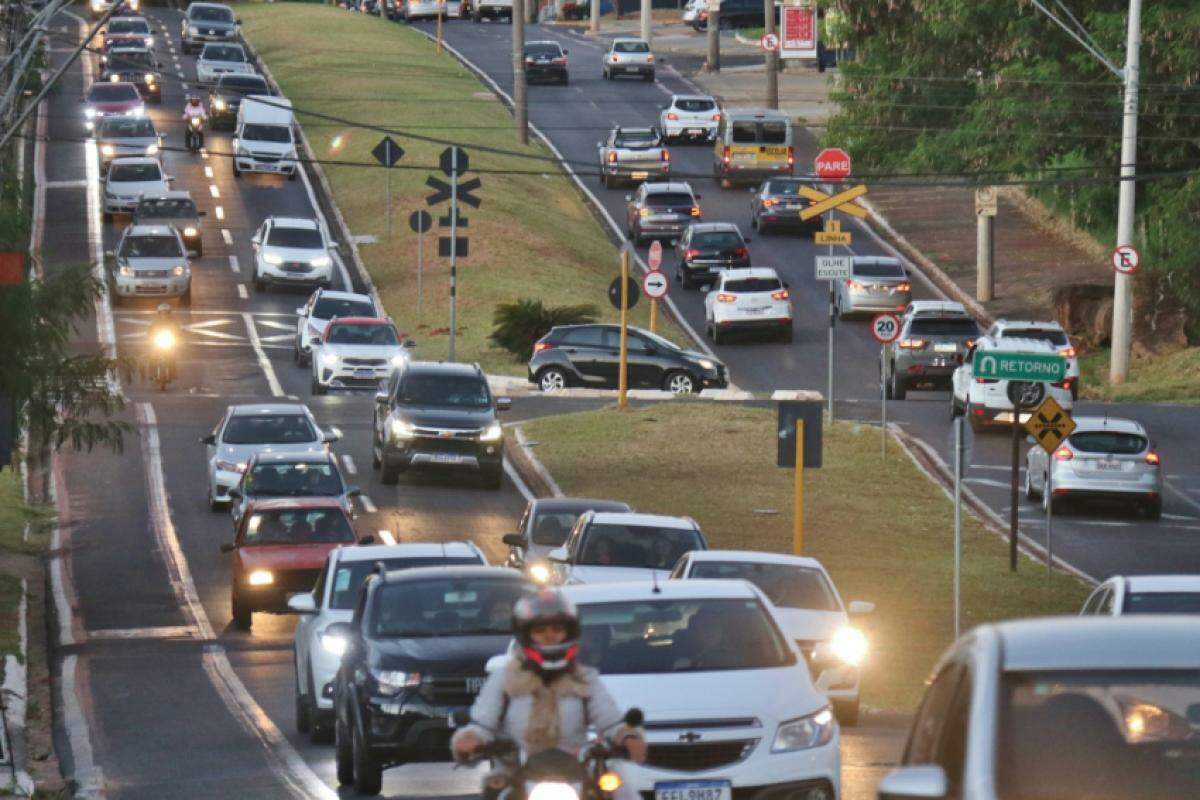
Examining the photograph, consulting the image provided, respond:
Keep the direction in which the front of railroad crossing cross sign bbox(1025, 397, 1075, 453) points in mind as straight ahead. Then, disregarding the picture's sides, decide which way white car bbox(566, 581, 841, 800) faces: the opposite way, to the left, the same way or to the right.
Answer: the same way

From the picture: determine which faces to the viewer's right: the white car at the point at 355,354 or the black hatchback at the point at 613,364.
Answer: the black hatchback

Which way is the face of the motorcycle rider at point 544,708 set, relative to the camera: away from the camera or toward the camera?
toward the camera

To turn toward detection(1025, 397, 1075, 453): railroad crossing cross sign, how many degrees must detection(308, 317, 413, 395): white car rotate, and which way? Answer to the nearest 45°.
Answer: approximately 45° to its left

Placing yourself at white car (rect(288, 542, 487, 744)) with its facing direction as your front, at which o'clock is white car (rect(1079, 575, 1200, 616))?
white car (rect(1079, 575, 1200, 616)) is roughly at 10 o'clock from white car (rect(288, 542, 487, 744)).

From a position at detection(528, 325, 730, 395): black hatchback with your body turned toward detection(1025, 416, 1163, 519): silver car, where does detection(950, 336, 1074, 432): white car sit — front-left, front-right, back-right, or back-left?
front-left

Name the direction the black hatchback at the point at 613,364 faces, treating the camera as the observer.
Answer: facing to the right of the viewer

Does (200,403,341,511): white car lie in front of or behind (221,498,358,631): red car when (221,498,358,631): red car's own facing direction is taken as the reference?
behind

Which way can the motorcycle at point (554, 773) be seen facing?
toward the camera

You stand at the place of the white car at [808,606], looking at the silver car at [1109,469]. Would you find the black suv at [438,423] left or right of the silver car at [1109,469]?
left

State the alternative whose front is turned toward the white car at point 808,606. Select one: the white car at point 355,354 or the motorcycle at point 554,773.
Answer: the white car at point 355,354

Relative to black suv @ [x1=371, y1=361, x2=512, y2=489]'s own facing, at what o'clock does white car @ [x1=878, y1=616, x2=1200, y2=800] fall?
The white car is roughly at 12 o'clock from the black suv.

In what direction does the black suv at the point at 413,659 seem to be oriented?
toward the camera

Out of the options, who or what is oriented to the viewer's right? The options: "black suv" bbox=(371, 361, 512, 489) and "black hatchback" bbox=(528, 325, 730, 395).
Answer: the black hatchback

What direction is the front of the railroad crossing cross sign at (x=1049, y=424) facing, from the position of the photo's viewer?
facing the viewer

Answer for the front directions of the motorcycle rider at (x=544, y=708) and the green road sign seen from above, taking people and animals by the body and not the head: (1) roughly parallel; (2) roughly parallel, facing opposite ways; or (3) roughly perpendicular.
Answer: roughly parallel

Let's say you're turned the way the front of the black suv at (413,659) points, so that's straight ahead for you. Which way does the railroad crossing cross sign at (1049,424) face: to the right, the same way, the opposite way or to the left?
the same way

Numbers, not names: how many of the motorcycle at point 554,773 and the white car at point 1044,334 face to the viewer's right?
0

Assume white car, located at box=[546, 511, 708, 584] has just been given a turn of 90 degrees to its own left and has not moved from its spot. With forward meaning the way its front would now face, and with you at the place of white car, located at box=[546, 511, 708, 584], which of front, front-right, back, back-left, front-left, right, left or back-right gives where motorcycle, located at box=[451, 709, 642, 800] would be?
right

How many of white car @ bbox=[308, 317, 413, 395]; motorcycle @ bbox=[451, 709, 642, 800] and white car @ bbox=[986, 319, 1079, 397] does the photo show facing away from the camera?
1

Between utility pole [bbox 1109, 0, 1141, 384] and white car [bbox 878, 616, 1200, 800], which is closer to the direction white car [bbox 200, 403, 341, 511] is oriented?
the white car
